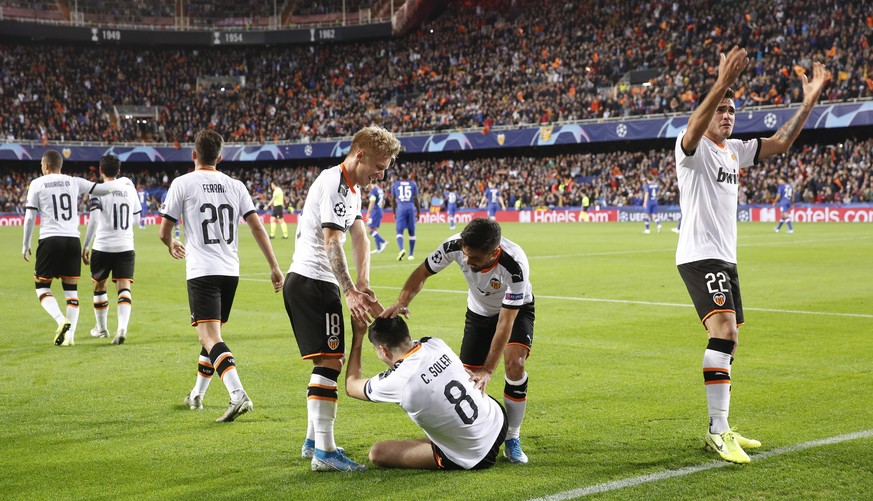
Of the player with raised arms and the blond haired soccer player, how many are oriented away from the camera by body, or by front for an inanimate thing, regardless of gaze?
0

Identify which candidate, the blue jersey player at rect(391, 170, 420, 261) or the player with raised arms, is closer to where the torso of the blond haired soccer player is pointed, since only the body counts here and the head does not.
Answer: the player with raised arms

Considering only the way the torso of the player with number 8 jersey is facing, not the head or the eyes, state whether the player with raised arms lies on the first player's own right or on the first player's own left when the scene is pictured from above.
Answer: on the first player's own right

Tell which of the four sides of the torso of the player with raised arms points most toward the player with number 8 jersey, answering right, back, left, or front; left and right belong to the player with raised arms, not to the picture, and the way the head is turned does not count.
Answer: right

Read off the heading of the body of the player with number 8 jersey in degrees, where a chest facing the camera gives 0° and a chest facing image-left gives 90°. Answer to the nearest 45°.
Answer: approximately 135°

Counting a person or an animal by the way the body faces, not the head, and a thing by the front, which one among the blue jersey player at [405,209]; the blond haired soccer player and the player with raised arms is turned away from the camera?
the blue jersey player

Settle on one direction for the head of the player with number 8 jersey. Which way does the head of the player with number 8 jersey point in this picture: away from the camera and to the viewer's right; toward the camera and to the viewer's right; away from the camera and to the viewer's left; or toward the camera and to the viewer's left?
away from the camera and to the viewer's left

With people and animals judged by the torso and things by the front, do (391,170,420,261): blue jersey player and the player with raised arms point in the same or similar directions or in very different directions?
very different directions

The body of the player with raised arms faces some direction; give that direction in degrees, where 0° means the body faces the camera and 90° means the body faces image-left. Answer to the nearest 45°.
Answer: approximately 315°

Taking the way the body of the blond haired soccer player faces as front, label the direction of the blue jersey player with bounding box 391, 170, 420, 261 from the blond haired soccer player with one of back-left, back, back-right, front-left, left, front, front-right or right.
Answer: left

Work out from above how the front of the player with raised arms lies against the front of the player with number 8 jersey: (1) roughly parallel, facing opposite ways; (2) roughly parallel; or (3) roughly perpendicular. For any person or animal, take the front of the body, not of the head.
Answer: roughly parallel, facing opposite ways

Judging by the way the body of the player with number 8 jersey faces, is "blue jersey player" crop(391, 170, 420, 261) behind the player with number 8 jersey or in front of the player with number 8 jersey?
in front

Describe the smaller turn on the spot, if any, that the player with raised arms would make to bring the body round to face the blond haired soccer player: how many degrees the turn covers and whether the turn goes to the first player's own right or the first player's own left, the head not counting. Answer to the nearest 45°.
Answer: approximately 90° to the first player's own right
